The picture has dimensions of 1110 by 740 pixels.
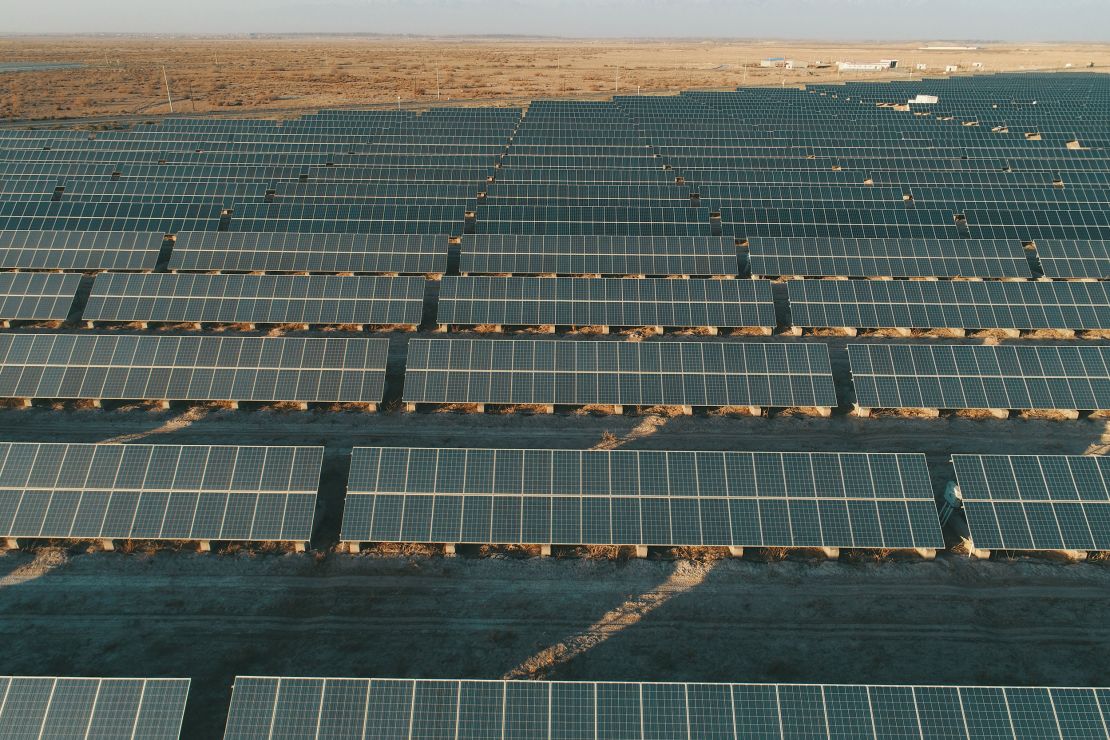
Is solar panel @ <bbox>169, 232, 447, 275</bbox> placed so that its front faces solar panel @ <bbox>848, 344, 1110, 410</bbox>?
no

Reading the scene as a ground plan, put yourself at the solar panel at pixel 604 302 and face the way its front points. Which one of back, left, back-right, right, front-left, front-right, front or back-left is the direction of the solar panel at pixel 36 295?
right

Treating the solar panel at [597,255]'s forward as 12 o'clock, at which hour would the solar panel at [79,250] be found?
the solar panel at [79,250] is roughly at 3 o'clock from the solar panel at [597,255].

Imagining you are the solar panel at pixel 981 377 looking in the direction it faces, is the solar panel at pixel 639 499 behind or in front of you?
in front

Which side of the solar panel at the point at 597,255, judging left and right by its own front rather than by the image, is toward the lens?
front

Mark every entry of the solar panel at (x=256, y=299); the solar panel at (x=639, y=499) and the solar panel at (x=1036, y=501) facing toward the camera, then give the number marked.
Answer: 3

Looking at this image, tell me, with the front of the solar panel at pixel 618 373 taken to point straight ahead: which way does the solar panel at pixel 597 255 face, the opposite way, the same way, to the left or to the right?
the same way

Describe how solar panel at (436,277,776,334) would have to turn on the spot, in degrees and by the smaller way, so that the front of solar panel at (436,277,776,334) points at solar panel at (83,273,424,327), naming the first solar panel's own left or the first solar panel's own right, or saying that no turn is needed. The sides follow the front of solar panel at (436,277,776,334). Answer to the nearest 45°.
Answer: approximately 90° to the first solar panel's own right

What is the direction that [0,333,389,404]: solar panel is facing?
toward the camera

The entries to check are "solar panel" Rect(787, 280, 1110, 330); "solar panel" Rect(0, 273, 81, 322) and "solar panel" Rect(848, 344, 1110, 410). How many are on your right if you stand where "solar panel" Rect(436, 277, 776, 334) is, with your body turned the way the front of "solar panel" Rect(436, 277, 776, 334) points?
1

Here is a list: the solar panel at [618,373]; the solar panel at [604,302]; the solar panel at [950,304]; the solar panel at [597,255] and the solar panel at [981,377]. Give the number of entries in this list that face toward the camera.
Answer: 5

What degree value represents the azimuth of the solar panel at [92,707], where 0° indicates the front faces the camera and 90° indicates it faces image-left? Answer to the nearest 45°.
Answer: approximately 0°

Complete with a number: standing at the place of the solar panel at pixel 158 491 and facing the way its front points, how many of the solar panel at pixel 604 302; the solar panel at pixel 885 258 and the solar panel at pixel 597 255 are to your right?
0

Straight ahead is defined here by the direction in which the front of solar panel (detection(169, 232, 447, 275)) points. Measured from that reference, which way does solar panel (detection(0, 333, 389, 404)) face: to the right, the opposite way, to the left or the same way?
the same way

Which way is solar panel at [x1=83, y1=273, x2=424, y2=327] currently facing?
toward the camera

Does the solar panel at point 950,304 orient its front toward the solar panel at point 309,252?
no
